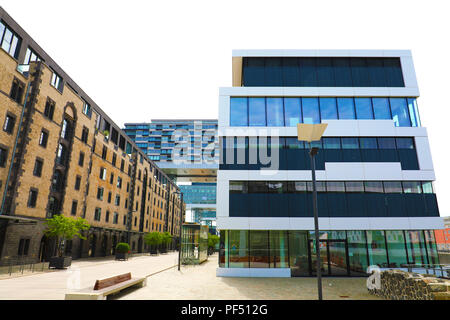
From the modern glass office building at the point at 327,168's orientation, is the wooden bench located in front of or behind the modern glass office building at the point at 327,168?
in front

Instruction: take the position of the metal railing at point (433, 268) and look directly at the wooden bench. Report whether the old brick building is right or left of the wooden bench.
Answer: right

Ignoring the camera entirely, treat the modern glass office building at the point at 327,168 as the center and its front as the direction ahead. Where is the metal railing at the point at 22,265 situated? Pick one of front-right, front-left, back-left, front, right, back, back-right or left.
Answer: right

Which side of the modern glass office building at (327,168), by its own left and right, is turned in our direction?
front

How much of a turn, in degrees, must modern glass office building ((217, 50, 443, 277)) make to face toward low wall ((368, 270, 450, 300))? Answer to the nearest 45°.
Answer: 0° — it already faces it

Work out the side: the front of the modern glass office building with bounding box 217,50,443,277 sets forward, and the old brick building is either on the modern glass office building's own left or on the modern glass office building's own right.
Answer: on the modern glass office building's own right
